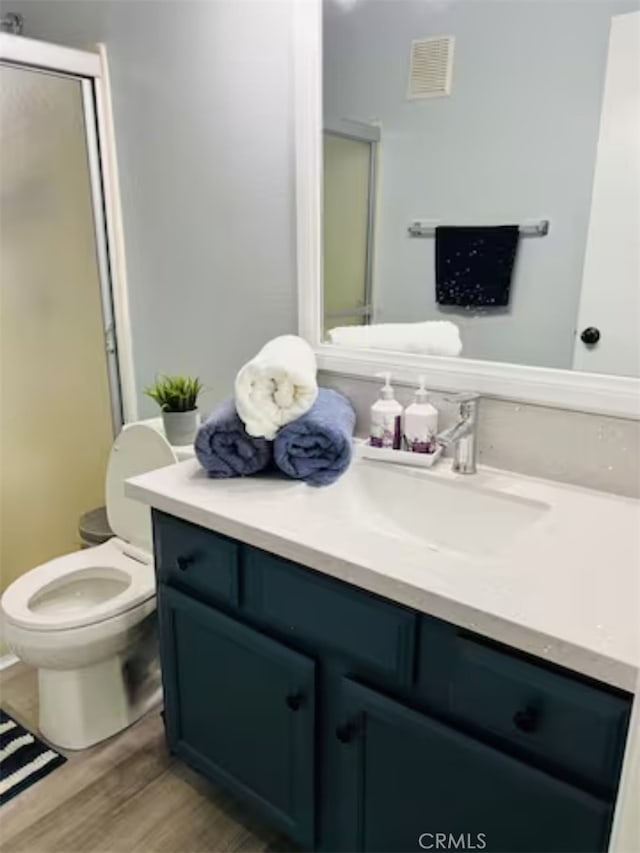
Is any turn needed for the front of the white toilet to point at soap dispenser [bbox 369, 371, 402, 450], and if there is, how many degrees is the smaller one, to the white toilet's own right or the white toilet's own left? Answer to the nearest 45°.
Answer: approximately 90° to the white toilet's own left

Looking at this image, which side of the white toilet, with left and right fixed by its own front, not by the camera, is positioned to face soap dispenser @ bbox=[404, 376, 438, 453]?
left

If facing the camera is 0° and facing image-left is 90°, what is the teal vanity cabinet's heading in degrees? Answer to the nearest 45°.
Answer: approximately 45°

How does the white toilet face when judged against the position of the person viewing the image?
facing the viewer and to the left of the viewer

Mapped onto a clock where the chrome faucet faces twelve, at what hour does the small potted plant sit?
The small potted plant is roughly at 2 o'clock from the chrome faucet.

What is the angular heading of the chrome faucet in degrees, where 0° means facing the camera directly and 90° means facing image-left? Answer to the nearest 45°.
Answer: approximately 45°

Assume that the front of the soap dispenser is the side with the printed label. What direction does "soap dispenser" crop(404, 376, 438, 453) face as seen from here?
toward the camera
